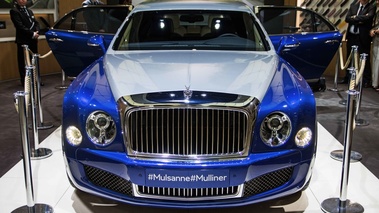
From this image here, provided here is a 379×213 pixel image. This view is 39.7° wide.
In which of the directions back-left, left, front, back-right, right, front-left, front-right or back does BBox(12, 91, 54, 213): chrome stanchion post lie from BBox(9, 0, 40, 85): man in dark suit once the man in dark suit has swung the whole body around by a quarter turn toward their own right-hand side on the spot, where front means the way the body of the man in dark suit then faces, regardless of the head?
front-left

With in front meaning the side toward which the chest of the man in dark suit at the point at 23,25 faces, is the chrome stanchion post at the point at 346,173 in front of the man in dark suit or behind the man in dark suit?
in front

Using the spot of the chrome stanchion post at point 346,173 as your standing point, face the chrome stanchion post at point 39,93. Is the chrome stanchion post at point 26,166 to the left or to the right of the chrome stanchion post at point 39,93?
left

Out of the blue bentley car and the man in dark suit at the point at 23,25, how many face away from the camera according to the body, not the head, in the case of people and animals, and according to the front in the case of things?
0

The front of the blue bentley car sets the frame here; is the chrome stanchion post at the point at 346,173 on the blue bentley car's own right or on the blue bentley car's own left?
on the blue bentley car's own left

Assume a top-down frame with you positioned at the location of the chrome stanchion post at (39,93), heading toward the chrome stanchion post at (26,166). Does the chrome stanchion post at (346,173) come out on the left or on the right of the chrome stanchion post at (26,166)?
left

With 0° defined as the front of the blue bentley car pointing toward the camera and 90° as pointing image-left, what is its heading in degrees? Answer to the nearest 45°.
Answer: approximately 0°

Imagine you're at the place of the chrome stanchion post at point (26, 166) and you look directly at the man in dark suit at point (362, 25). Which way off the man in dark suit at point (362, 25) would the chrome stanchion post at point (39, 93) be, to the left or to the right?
left

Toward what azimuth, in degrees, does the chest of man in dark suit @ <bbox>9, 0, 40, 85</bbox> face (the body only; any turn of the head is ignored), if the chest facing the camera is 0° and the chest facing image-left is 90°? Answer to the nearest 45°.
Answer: approximately 315°

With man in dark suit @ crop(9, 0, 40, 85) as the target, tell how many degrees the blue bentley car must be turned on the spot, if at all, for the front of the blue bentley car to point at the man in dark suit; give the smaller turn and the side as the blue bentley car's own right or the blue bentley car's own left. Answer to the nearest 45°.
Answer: approximately 135° to the blue bentley car's own right

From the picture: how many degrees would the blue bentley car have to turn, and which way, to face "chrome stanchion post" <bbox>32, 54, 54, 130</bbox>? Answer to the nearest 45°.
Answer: approximately 135° to its right
